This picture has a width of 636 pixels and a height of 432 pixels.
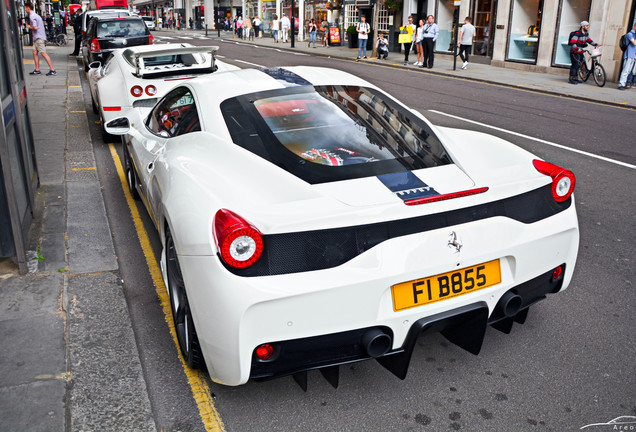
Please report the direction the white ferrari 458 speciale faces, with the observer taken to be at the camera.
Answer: facing away from the viewer and to the left of the viewer

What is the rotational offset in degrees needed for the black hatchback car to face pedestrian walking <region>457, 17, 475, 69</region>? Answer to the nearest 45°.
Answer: approximately 90° to its right

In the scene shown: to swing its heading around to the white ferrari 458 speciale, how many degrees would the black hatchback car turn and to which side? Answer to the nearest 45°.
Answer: approximately 180°

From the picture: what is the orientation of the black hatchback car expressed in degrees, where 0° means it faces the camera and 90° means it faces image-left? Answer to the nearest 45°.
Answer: approximately 180°

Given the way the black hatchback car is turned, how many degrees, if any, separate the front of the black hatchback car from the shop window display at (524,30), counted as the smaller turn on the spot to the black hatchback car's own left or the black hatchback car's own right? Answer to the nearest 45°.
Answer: approximately 90° to the black hatchback car's own right

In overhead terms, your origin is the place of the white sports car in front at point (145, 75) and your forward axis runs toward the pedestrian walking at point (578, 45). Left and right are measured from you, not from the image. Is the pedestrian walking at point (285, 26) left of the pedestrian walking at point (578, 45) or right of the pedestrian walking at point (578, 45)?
left

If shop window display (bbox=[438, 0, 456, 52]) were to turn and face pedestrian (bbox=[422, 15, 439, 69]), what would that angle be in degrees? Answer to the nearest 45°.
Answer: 0° — it already faces them

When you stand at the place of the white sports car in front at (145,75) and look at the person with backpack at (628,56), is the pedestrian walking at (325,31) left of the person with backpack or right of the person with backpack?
left
